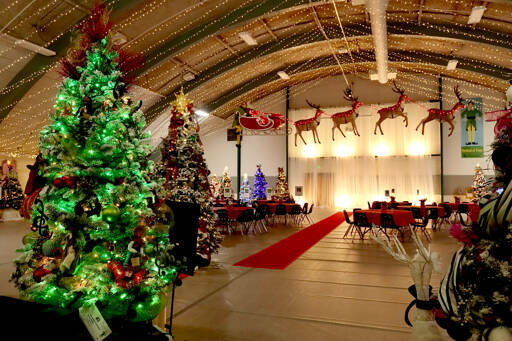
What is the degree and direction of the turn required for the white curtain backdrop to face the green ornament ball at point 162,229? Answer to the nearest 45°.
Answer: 0° — it already faces it

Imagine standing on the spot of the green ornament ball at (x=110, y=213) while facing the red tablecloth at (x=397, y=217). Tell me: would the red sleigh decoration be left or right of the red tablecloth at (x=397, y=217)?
left

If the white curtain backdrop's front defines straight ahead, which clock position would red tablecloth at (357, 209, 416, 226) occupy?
The red tablecloth is roughly at 12 o'clock from the white curtain backdrop.

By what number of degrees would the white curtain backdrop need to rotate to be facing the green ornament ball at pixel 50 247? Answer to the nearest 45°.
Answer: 0° — it already faces it

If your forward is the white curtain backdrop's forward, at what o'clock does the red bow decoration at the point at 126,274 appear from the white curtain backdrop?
The red bow decoration is roughly at 12 o'clock from the white curtain backdrop.

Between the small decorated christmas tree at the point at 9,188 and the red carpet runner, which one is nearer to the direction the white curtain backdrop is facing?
the red carpet runner

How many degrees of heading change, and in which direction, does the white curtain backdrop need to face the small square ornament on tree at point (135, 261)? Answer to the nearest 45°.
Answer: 0° — it already faces it

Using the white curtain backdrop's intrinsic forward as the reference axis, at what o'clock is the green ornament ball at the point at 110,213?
The green ornament ball is roughly at 12 o'clock from the white curtain backdrop.

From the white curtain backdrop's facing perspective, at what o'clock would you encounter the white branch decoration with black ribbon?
The white branch decoration with black ribbon is roughly at 12 o'clock from the white curtain backdrop.

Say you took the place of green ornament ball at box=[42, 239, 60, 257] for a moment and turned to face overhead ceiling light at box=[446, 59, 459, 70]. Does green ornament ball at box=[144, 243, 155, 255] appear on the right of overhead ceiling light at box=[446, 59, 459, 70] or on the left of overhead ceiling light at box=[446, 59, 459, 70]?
right

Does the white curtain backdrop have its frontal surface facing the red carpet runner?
yes

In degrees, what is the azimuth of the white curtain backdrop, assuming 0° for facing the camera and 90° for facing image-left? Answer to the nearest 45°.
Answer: approximately 0°

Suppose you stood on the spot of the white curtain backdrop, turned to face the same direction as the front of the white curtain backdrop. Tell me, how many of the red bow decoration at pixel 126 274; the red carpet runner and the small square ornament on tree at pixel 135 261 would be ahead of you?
3
